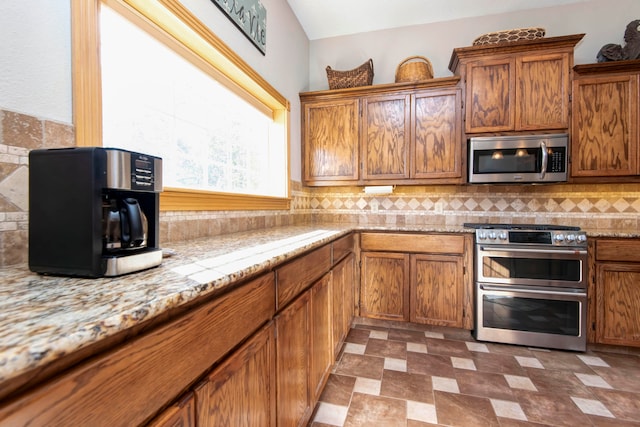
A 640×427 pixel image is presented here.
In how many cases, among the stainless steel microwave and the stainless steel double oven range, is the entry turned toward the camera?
2

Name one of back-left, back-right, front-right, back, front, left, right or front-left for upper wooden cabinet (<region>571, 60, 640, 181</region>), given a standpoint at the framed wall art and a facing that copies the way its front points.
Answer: front-left

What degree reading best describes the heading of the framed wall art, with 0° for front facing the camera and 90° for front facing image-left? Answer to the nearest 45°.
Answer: approximately 315°

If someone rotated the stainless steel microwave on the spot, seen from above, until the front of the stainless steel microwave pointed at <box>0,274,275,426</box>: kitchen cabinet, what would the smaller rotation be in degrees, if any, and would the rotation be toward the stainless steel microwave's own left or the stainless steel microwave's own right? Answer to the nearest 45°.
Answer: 0° — it already faces it

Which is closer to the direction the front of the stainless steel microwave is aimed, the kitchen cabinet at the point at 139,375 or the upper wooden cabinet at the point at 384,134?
the kitchen cabinet

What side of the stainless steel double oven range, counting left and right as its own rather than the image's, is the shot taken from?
front

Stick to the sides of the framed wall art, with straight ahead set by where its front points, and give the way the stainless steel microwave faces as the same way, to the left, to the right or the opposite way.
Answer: to the right

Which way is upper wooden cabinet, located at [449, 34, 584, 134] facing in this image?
toward the camera

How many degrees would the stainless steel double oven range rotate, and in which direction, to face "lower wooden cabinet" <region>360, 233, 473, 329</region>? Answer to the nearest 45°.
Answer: approximately 90° to its right

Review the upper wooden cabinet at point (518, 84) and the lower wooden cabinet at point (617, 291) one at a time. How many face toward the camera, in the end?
2

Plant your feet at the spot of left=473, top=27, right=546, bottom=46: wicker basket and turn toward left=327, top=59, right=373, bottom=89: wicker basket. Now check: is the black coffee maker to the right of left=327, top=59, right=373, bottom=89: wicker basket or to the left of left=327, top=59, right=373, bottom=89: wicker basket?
left

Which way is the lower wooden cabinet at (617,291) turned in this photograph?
toward the camera

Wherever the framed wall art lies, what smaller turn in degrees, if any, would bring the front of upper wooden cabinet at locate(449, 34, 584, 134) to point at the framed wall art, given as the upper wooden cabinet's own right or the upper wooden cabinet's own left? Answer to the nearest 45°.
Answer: approximately 45° to the upper wooden cabinet's own right

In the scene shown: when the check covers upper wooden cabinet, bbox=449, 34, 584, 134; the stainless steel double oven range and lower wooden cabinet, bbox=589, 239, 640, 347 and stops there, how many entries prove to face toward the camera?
3
